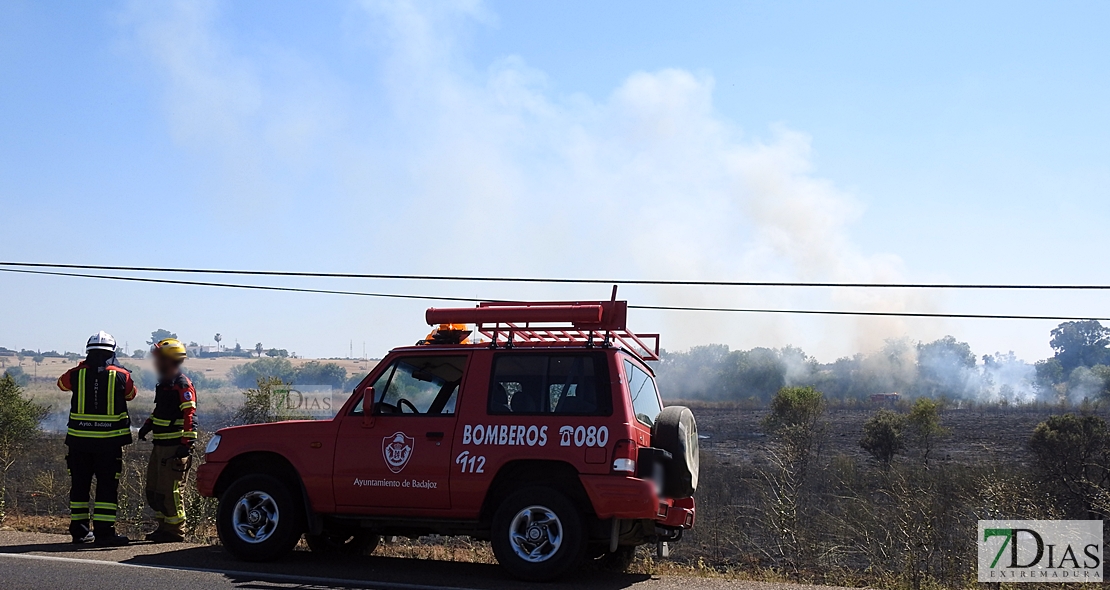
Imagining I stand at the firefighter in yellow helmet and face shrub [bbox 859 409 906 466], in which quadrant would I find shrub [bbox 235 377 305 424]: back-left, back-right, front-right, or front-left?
front-left

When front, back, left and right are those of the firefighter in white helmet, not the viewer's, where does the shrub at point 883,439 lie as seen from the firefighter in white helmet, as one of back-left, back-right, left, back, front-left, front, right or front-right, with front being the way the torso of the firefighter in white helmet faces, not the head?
front-right

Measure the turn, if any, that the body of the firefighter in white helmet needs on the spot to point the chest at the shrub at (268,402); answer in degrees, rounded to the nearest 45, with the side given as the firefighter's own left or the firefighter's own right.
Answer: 0° — they already face it

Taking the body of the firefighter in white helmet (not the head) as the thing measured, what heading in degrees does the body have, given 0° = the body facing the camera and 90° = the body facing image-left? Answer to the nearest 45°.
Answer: approximately 180°

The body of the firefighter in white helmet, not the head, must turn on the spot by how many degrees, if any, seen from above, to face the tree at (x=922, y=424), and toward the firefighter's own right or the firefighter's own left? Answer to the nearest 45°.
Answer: approximately 45° to the firefighter's own right

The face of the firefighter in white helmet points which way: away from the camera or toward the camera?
away from the camera
